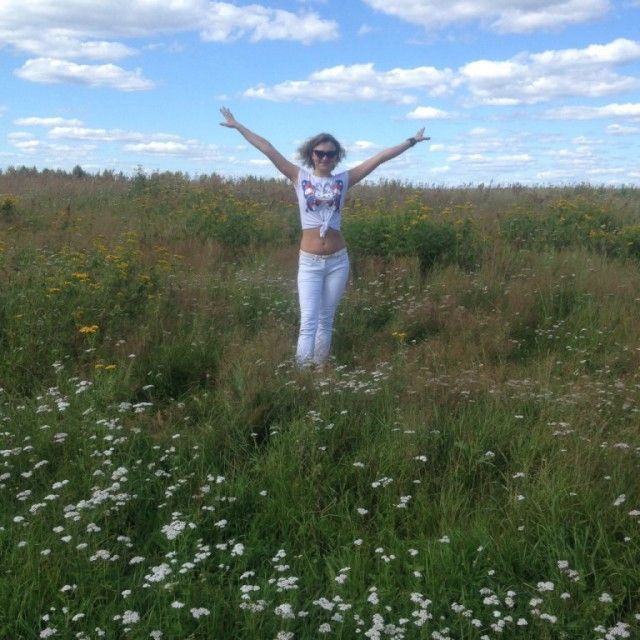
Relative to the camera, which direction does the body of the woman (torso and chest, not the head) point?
toward the camera

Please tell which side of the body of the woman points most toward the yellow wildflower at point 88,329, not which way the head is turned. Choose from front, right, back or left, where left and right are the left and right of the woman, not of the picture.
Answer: right

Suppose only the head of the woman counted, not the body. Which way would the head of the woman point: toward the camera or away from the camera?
toward the camera
